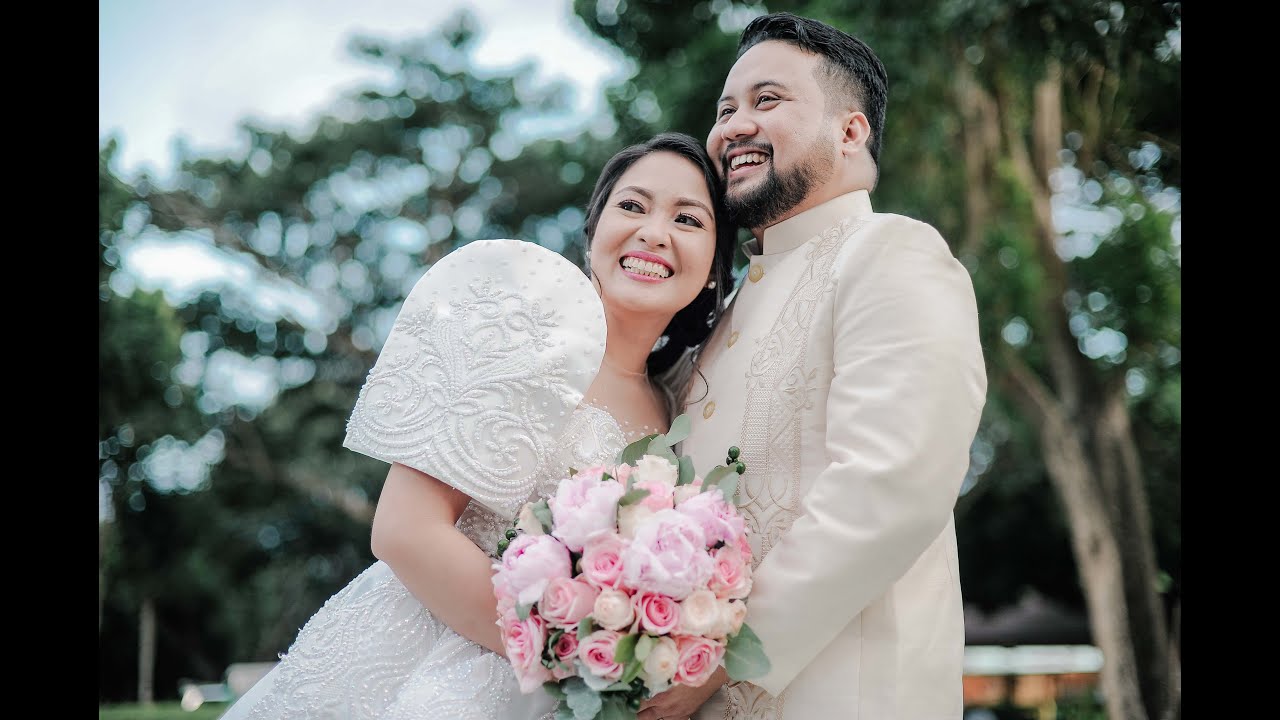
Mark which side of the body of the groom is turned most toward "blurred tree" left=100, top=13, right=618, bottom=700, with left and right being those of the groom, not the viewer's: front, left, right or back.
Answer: right

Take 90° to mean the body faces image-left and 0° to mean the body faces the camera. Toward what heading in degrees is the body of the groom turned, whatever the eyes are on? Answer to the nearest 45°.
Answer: approximately 45°

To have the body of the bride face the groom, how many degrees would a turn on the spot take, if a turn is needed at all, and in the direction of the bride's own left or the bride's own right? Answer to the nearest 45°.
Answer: approximately 45° to the bride's own left

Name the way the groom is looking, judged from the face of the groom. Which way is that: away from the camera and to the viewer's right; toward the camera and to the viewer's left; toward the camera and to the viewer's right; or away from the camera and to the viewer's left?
toward the camera and to the viewer's left

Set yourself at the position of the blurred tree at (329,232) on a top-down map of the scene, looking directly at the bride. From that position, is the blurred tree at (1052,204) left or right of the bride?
left

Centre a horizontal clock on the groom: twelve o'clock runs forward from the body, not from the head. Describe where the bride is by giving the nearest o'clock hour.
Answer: The bride is roughly at 1 o'clock from the groom.

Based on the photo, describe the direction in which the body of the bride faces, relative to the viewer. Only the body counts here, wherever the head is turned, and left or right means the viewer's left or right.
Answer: facing the viewer and to the right of the viewer

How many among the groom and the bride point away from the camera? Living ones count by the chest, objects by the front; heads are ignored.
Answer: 0

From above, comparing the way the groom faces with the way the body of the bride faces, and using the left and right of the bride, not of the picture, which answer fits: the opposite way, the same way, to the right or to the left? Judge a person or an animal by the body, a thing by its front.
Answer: to the right

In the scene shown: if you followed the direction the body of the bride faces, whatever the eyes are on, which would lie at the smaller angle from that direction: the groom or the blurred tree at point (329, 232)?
the groom

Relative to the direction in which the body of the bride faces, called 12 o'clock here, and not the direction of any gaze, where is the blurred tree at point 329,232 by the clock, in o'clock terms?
The blurred tree is roughly at 7 o'clock from the bride.
